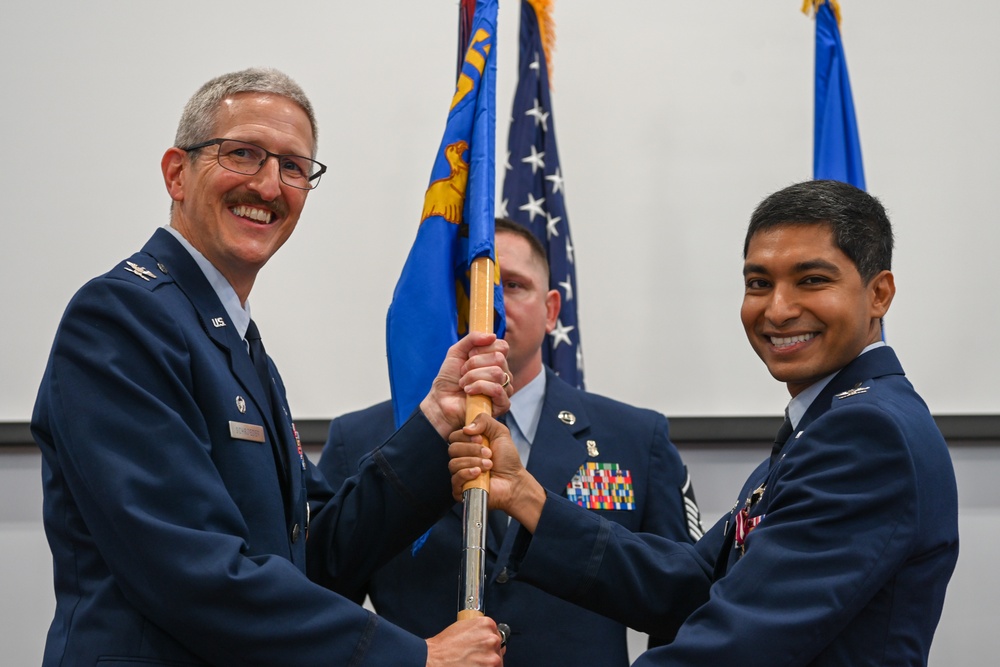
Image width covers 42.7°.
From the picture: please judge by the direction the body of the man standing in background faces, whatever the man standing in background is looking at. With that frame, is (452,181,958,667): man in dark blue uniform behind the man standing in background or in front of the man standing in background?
in front

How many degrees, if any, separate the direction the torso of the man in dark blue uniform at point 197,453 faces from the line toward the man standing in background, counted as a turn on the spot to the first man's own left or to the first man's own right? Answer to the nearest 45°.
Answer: approximately 90° to the first man's own left

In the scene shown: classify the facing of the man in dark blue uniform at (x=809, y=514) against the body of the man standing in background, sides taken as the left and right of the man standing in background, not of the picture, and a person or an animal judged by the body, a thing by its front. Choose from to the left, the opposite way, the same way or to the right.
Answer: to the right

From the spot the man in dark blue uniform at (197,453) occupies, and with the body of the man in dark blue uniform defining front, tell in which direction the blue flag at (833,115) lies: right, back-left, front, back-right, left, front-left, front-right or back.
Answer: left

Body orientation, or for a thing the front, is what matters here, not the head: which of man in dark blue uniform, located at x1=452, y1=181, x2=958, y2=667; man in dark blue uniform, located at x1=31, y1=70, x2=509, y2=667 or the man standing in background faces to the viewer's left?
man in dark blue uniform, located at x1=452, y1=181, x2=958, y2=667

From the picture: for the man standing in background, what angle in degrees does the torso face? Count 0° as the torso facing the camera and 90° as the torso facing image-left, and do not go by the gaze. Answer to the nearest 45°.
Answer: approximately 0°

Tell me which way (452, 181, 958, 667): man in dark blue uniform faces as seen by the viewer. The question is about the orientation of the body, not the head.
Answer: to the viewer's left

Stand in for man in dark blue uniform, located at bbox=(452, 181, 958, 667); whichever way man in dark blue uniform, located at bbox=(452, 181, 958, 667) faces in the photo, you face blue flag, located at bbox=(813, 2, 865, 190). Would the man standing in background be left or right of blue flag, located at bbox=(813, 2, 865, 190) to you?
left

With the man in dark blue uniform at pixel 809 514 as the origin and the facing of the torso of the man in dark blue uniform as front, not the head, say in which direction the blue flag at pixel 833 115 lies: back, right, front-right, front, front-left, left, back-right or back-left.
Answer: right

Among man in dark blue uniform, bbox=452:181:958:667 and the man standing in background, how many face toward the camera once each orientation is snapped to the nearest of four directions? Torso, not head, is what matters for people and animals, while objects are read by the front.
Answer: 1

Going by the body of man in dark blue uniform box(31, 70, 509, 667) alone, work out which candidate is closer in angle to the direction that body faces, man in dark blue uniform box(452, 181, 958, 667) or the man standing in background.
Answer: the man in dark blue uniform

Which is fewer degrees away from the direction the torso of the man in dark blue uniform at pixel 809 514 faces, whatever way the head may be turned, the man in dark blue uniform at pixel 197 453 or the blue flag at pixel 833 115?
the man in dark blue uniform

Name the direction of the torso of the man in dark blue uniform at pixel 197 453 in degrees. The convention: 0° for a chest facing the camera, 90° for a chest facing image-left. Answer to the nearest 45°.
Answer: approximately 315°
